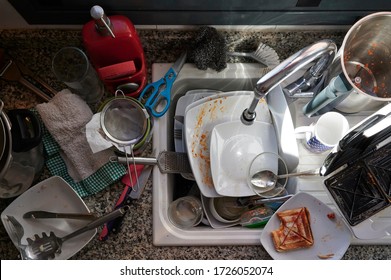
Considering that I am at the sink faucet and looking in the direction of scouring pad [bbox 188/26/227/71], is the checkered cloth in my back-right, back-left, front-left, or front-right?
front-left

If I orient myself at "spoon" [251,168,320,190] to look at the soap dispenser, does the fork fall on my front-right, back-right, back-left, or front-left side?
front-left

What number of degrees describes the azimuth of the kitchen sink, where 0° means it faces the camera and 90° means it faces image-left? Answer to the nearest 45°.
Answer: approximately 0°
